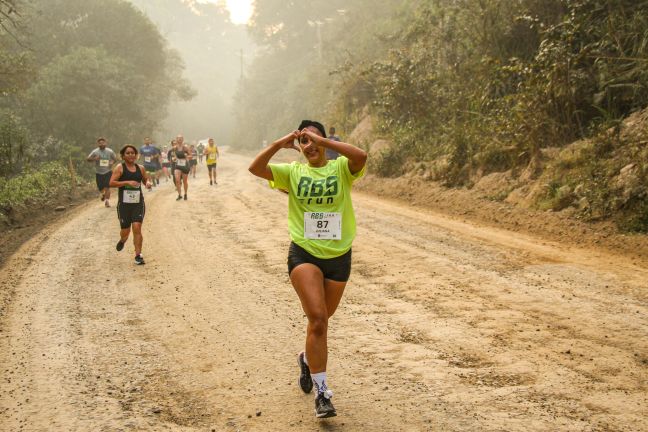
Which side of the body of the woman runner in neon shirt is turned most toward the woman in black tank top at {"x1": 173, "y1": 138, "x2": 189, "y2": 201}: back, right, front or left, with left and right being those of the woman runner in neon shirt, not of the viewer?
back

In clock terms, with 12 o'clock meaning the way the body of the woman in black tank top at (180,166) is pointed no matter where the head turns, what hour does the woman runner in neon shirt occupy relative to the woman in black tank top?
The woman runner in neon shirt is roughly at 12 o'clock from the woman in black tank top.

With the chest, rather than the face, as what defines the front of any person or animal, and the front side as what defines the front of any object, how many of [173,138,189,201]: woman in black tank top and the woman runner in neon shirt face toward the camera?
2

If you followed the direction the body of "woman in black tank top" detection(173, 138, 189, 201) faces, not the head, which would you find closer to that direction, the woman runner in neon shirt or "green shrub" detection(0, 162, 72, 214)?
the woman runner in neon shirt

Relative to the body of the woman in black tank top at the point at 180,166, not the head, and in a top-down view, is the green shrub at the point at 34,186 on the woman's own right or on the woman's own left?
on the woman's own right

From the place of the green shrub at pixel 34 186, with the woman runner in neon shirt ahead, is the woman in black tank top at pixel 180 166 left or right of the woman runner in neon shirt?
left

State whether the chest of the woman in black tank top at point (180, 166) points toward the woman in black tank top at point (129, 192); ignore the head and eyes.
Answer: yes

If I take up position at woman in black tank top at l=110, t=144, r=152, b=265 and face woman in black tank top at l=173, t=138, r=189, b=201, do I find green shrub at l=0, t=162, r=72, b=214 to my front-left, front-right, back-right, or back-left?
front-left

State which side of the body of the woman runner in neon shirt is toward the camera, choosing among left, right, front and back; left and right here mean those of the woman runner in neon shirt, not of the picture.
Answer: front

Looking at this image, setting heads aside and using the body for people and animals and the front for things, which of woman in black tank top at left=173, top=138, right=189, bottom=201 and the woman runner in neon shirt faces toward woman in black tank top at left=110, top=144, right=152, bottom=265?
woman in black tank top at left=173, top=138, right=189, bottom=201

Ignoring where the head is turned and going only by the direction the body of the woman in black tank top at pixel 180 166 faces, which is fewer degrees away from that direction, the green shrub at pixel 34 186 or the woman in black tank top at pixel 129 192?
the woman in black tank top

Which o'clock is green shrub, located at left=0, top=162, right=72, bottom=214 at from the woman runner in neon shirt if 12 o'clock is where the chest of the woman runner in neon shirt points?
The green shrub is roughly at 5 o'clock from the woman runner in neon shirt.
